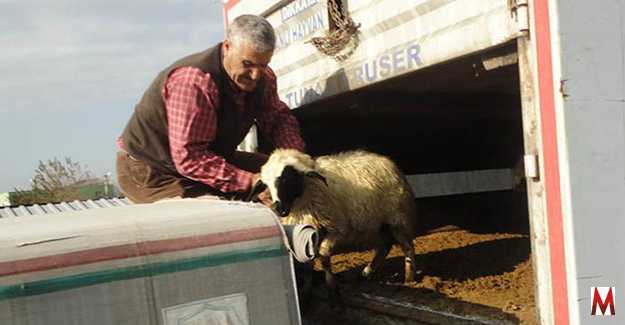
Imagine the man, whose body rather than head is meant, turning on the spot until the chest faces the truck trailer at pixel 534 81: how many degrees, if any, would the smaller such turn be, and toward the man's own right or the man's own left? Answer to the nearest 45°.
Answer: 0° — they already face it

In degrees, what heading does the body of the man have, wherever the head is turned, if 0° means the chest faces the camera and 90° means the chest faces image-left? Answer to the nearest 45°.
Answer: approximately 315°

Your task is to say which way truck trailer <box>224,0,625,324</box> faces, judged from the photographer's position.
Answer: facing away from the viewer and to the right of the viewer

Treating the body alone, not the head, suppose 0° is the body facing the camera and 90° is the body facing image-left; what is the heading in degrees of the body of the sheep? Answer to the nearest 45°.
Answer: approximately 45°

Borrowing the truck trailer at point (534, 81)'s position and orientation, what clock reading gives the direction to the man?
The man is roughly at 8 o'clock from the truck trailer.

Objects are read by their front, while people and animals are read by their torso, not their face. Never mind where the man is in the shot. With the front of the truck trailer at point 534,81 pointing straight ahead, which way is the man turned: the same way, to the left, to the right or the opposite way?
to the right
